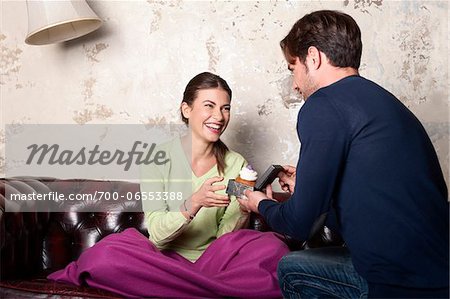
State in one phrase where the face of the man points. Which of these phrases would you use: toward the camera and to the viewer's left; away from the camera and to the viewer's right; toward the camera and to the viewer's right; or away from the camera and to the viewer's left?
away from the camera and to the viewer's left

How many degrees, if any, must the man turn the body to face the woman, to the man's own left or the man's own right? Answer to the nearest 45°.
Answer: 0° — they already face them

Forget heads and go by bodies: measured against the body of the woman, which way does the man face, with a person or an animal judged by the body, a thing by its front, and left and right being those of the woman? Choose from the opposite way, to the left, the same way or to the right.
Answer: the opposite way

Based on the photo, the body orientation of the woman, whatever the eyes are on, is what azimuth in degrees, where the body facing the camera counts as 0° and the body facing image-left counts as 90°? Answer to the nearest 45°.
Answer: approximately 315°

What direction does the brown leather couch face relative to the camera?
toward the camera

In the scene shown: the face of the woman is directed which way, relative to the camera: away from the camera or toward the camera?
toward the camera

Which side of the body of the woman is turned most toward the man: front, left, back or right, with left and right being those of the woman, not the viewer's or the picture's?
front
